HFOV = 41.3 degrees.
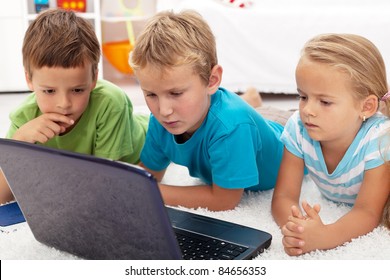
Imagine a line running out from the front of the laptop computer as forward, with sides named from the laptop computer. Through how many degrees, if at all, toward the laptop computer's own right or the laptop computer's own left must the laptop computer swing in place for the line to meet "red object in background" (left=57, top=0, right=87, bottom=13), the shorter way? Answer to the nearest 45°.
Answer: approximately 45° to the laptop computer's own left

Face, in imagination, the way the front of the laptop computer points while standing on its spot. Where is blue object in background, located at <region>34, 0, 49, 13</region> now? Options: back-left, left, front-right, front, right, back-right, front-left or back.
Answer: front-left

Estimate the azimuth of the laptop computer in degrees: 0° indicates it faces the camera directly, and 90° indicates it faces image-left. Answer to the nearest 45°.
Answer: approximately 225°

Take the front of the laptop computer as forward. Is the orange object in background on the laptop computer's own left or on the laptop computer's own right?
on the laptop computer's own left
